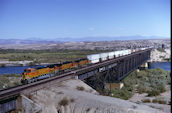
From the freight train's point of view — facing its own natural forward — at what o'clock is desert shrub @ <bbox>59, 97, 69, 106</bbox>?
The desert shrub is roughly at 10 o'clock from the freight train.

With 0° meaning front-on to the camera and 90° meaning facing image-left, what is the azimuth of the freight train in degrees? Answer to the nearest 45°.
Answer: approximately 45°
